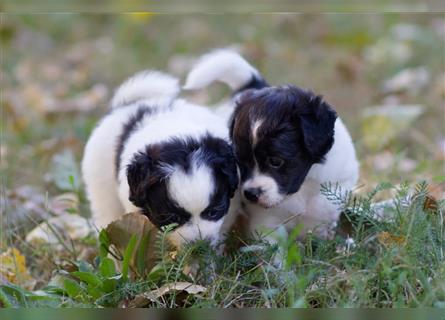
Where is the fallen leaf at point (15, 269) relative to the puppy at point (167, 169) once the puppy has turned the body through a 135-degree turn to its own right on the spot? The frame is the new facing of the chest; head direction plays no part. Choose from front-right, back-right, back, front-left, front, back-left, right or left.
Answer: front

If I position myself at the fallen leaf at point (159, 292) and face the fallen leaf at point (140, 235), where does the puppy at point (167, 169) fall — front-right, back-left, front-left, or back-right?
front-right

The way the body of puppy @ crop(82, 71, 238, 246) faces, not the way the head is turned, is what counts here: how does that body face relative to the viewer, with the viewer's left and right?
facing the viewer and to the right of the viewer

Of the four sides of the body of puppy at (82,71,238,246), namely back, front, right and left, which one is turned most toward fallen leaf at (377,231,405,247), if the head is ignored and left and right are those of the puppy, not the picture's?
front

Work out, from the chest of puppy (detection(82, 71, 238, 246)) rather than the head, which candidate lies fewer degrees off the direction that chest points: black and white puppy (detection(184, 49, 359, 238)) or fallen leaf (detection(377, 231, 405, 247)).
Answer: the fallen leaf
